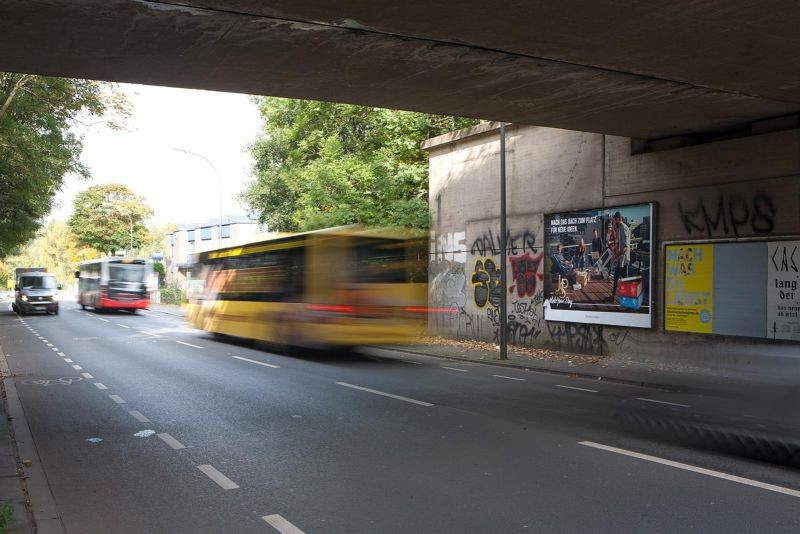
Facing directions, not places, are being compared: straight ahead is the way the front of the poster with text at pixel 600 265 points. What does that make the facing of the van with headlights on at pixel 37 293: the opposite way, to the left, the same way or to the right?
to the left

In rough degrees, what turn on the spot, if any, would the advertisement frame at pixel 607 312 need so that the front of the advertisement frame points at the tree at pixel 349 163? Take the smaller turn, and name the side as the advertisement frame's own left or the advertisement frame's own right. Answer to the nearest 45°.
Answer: approximately 90° to the advertisement frame's own right

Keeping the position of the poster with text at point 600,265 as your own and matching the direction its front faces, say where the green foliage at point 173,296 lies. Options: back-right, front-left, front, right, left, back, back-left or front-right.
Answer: right

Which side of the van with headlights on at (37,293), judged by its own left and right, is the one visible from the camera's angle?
front

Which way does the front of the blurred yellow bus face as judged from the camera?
facing away from the viewer and to the left of the viewer

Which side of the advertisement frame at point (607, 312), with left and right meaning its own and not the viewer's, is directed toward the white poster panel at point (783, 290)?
left

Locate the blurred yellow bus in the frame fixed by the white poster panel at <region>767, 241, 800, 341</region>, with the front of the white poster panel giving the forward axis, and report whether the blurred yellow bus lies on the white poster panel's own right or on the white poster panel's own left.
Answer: on the white poster panel's own right

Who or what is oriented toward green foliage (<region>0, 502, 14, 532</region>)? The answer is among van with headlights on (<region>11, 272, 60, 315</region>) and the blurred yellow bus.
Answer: the van with headlights on

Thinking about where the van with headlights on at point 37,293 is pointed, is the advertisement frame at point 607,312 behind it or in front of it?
in front

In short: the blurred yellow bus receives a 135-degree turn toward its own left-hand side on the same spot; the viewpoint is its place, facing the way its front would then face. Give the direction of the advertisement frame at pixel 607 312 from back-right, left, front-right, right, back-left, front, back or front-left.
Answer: left

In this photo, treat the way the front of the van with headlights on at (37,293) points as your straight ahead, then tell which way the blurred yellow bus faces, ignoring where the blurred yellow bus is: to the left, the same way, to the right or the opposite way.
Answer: the opposite way

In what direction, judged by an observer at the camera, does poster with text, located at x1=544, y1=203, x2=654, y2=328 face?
facing the viewer and to the left of the viewer

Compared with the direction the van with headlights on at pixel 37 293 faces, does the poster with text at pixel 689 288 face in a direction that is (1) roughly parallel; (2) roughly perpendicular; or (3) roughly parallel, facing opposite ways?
roughly perpendicular
